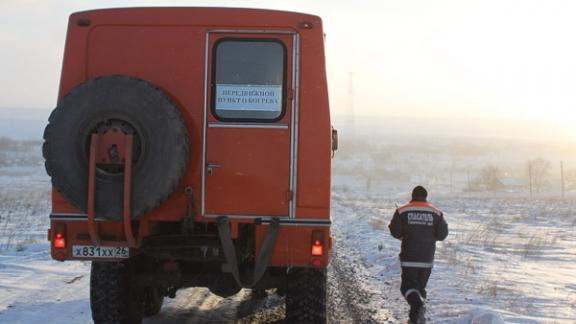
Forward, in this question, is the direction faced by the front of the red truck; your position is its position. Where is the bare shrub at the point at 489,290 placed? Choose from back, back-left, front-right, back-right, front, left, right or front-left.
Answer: front-right

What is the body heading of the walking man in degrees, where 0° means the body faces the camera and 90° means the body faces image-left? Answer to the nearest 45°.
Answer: approximately 180°

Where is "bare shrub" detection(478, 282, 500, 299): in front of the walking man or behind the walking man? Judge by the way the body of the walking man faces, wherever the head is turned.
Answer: in front

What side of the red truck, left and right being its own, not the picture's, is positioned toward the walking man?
right

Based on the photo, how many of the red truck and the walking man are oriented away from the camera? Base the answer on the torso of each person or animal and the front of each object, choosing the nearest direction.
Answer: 2

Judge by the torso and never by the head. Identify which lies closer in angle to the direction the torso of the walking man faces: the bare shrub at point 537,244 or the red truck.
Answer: the bare shrub

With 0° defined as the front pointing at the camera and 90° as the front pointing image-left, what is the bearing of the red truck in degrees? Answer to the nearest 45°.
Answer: approximately 180°

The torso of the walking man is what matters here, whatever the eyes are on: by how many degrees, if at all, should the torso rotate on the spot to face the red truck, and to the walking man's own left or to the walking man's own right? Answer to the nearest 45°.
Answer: approximately 135° to the walking man's own left
